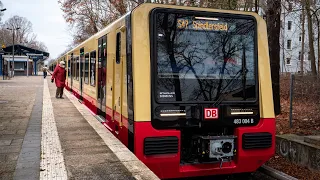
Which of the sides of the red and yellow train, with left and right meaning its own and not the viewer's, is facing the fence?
left

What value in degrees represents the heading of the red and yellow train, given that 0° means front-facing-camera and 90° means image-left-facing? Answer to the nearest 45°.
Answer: approximately 315°

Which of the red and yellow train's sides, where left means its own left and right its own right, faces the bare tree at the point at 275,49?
left

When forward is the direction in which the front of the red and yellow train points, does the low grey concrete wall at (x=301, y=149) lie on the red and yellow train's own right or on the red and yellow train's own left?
on the red and yellow train's own left

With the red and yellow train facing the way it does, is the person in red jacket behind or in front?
behind
